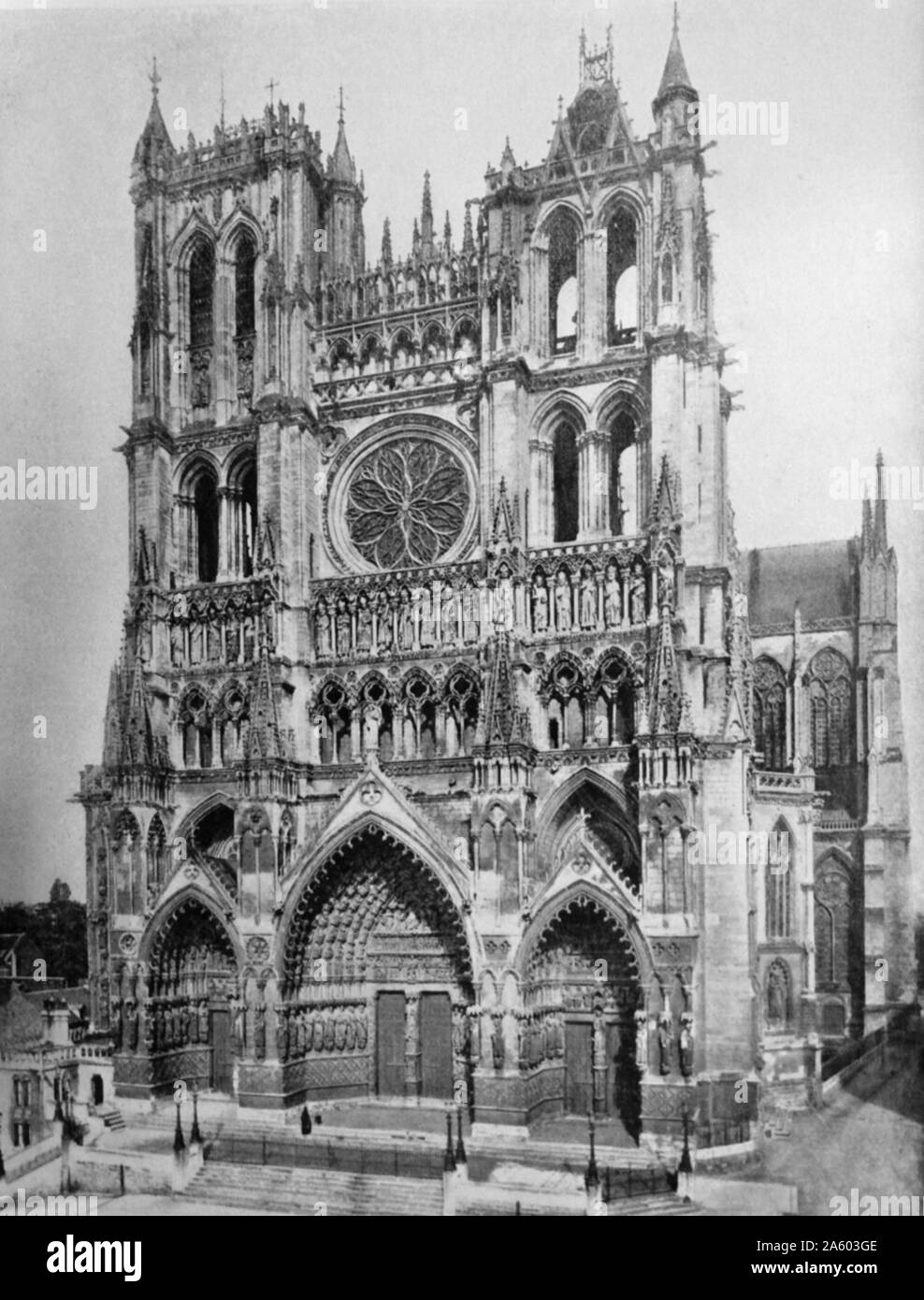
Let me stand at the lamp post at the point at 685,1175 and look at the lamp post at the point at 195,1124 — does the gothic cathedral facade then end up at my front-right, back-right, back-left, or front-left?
front-right

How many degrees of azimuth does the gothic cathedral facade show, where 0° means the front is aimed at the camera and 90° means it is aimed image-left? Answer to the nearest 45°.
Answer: approximately 45°

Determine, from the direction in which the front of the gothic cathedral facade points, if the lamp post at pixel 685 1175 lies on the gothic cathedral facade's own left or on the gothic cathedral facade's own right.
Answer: on the gothic cathedral facade's own left
